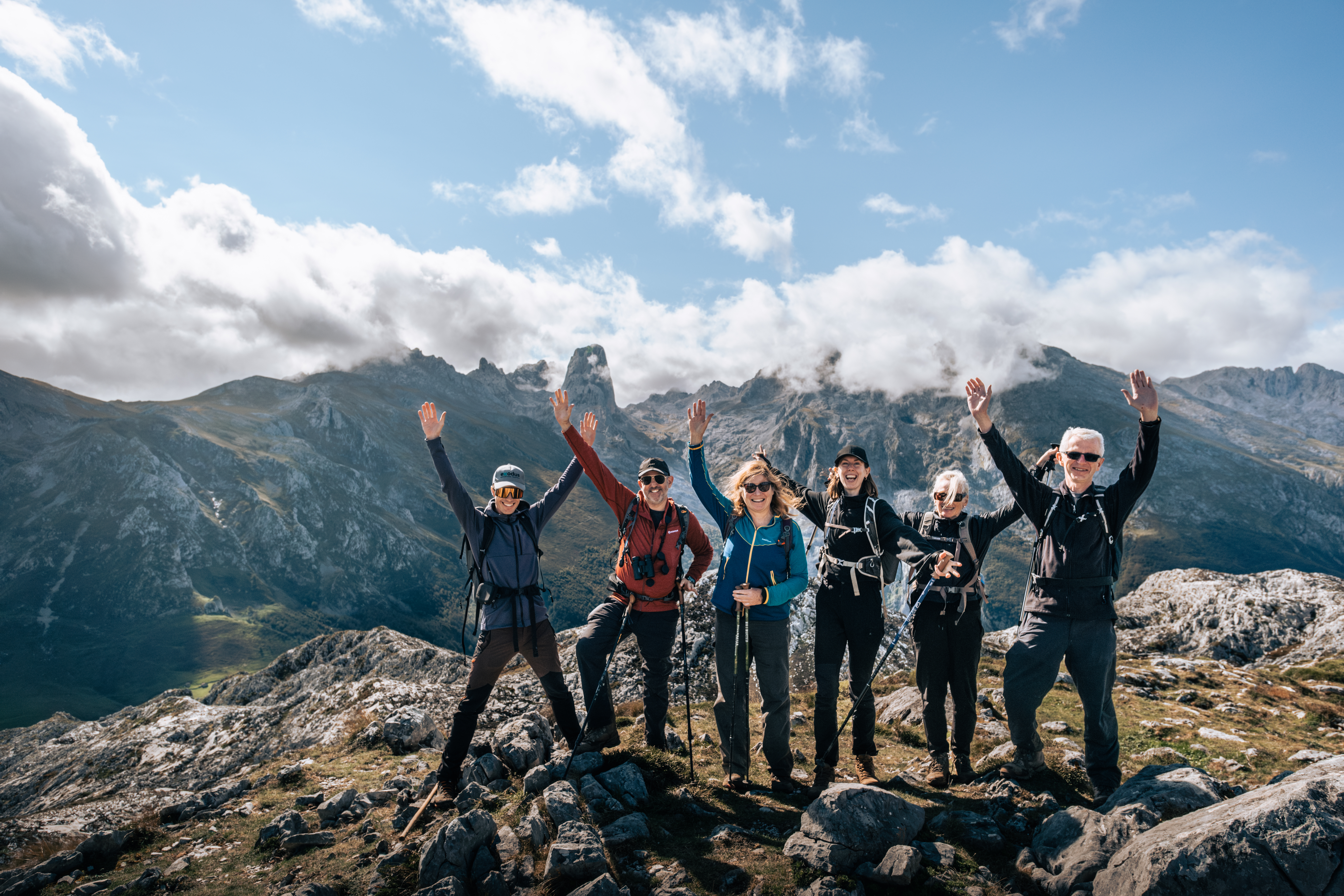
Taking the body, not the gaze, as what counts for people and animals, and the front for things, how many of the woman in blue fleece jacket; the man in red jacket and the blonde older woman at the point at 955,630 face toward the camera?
3

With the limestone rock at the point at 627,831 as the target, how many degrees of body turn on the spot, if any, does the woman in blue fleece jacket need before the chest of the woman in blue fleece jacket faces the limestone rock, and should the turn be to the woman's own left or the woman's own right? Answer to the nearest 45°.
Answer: approximately 45° to the woman's own right

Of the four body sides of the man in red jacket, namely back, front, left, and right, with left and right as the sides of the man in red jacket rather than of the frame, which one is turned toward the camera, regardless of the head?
front

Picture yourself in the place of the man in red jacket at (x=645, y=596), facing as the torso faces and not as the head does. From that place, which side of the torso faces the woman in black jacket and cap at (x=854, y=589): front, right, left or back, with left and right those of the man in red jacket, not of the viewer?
left

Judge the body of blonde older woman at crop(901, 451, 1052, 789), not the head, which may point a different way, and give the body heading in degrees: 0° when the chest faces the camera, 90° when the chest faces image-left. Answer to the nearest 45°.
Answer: approximately 0°

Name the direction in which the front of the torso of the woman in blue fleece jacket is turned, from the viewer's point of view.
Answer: toward the camera

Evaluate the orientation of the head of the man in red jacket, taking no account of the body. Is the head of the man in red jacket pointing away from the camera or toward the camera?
toward the camera

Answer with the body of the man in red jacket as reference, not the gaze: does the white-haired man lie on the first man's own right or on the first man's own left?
on the first man's own left

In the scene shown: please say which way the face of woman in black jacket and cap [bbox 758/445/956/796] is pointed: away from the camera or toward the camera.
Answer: toward the camera

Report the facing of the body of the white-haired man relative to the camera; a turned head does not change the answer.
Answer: toward the camera
